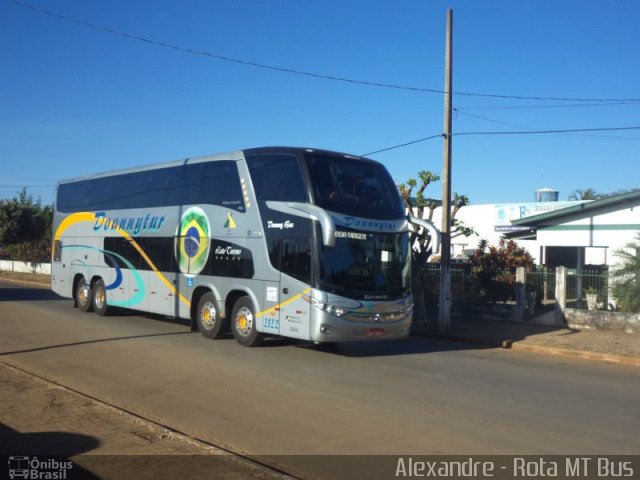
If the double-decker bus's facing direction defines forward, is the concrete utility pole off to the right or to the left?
on its left

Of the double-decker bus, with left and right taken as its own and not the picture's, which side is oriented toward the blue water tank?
left

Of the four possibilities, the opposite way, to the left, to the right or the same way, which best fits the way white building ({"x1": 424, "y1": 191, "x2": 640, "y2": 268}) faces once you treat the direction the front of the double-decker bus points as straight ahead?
to the right

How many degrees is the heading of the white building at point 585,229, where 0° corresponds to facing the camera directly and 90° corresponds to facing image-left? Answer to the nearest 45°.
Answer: approximately 0°

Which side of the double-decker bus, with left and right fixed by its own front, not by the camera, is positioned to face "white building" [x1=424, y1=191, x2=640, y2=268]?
left

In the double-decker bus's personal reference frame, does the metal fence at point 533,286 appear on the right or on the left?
on its left

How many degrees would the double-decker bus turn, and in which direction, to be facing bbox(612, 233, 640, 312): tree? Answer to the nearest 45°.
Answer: approximately 45° to its left
